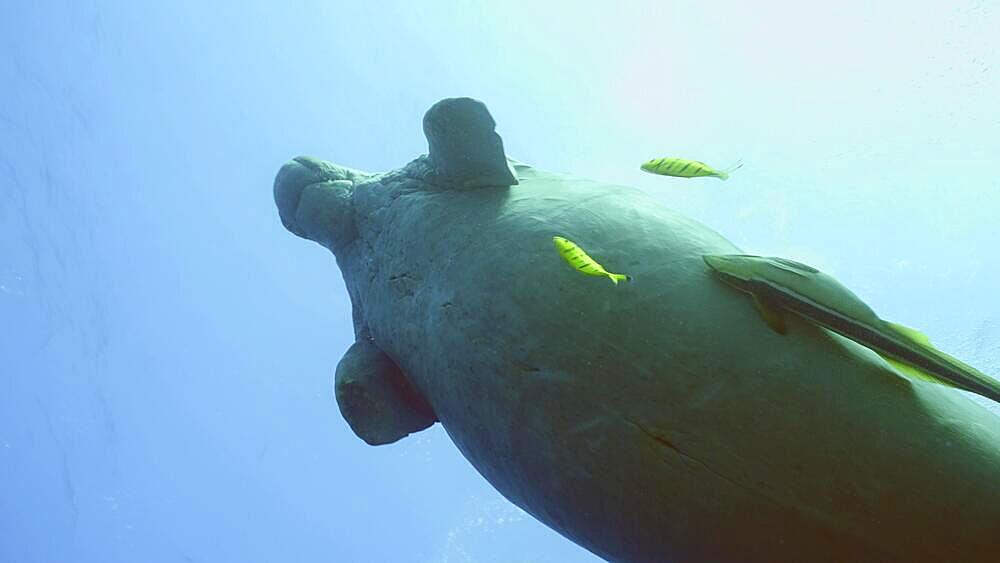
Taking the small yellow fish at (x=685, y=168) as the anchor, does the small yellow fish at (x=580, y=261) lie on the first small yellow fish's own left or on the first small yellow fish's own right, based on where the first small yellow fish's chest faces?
on the first small yellow fish's own left

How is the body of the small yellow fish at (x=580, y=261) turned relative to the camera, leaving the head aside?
to the viewer's left

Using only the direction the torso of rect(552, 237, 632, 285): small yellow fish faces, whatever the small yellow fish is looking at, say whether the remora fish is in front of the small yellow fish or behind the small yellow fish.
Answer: behind

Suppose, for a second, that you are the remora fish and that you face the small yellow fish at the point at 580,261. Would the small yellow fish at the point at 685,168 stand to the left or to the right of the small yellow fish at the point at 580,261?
right

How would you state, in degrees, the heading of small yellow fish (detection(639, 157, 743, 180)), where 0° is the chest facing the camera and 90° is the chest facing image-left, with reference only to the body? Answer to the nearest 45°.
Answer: approximately 90°

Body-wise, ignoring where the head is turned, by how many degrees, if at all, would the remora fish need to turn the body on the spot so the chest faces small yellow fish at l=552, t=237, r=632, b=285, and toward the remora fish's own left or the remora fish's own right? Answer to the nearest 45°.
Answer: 0° — it already faces it

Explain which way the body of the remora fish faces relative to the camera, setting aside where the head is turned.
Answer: to the viewer's left

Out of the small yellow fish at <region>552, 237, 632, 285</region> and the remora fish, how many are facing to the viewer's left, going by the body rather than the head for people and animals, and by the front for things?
2

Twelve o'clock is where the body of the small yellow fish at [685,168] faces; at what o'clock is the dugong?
The dugong is roughly at 9 o'clock from the small yellow fish.

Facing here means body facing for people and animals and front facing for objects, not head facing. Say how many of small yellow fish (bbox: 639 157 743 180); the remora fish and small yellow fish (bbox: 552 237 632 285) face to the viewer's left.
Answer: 3
